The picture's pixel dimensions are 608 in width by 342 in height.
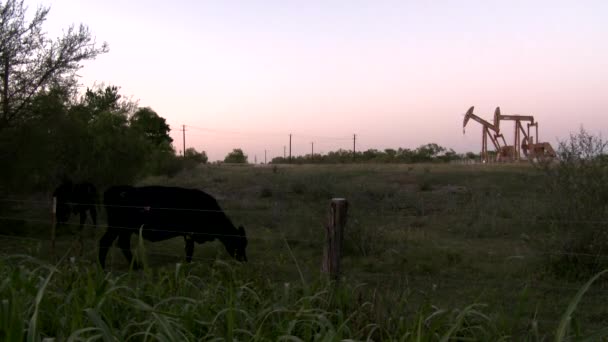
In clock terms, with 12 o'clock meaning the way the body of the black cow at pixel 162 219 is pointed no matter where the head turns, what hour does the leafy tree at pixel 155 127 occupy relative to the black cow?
The leafy tree is roughly at 9 o'clock from the black cow.

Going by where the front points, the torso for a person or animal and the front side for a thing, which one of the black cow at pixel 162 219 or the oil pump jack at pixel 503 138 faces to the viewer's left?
the oil pump jack

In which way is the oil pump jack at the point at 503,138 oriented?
to the viewer's left

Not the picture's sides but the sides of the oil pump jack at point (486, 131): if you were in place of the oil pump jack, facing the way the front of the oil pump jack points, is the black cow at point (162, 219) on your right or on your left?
on your left

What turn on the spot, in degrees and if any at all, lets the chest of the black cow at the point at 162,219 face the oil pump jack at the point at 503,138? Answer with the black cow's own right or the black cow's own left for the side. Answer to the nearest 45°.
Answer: approximately 45° to the black cow's own left

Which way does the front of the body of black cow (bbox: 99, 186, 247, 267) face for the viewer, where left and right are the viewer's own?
facing to the right of the viewer

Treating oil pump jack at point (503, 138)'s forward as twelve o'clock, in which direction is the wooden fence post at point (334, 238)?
The wooden fence post is roughly at 9 o'clock from the oil pump jack.

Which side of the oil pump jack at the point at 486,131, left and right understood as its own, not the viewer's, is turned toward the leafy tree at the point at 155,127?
front

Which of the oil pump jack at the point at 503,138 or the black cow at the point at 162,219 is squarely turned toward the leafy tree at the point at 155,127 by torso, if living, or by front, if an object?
the oil pump jack

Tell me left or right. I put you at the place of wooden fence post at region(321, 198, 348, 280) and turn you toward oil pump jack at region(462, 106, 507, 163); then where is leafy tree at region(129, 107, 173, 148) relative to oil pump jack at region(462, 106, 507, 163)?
left

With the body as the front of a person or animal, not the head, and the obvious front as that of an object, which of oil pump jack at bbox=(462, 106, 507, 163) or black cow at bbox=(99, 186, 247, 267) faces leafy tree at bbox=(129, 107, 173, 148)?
the oil pump jack

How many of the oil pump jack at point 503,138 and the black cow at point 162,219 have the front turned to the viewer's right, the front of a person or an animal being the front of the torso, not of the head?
1

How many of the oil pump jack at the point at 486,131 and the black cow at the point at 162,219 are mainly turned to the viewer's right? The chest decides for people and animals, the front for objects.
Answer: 1

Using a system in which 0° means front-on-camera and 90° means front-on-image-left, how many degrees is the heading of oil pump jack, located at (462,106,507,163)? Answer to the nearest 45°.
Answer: approximately 90°

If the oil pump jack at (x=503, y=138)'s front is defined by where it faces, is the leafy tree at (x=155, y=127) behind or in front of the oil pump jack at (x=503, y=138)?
in front
